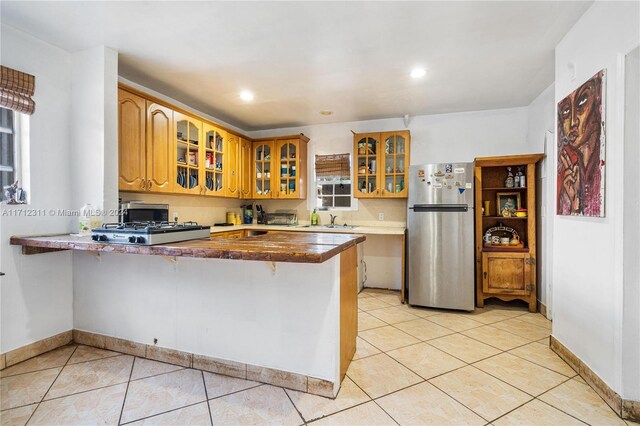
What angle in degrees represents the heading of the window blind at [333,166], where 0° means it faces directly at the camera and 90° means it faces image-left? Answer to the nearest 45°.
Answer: approximately 0°

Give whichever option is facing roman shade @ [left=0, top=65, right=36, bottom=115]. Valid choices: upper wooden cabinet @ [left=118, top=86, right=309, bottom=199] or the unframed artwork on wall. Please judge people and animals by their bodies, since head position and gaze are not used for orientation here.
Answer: the unframed artwork on wall

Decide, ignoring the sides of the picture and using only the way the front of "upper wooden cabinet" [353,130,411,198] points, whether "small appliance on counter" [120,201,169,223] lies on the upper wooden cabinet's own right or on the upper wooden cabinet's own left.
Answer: on the upper wooden cabinet's own right

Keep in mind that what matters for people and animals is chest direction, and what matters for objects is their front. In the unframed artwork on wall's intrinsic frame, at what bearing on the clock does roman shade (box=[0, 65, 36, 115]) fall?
The roman shade is roughly at 12 o'clock from the unframed artwork on wall.

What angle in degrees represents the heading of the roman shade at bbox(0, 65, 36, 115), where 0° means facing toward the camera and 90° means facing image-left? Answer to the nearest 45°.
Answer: approximately 315°

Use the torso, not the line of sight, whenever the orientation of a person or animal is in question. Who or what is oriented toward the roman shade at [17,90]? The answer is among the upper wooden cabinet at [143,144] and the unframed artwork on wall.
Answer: the unframed artwork on wall

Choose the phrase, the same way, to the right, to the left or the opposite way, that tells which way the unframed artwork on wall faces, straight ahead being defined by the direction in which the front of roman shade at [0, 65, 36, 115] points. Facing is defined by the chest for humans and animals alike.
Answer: the opposite way

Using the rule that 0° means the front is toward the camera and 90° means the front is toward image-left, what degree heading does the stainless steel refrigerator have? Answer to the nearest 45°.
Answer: approximately 0°

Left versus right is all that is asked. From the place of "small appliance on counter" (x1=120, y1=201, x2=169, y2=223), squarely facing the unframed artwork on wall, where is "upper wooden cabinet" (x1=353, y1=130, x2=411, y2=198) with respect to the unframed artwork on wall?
left
